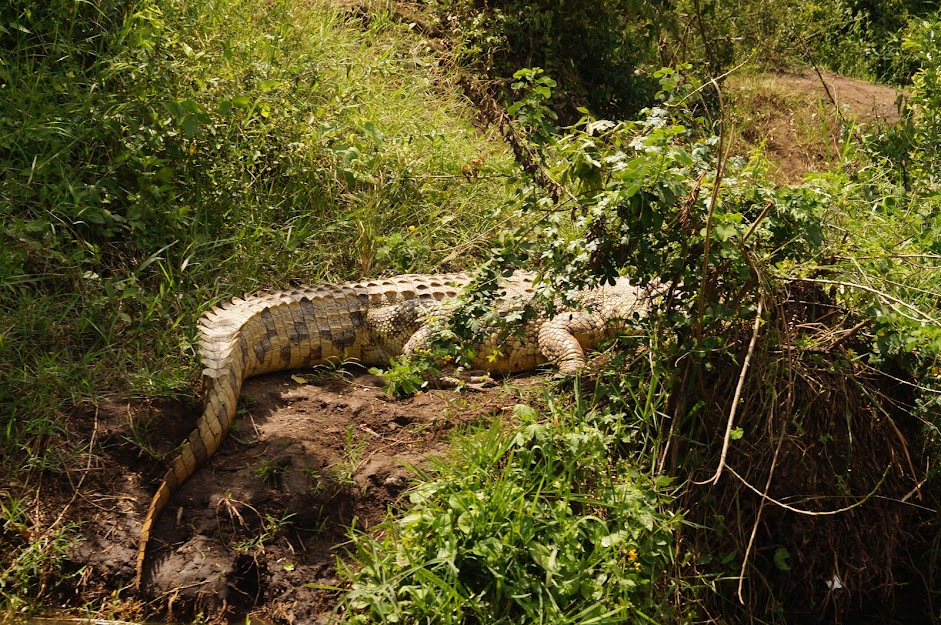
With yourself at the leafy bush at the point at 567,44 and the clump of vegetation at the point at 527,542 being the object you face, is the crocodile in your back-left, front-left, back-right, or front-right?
front-right

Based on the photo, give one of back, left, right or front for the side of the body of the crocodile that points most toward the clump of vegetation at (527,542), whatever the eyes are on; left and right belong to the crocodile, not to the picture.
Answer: right

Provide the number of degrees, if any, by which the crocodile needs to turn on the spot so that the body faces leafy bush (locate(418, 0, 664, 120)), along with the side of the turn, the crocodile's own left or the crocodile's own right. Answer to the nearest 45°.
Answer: approximately 45° to the crocodile's own left

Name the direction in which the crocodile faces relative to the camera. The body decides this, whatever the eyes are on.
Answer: to the viewer's right
